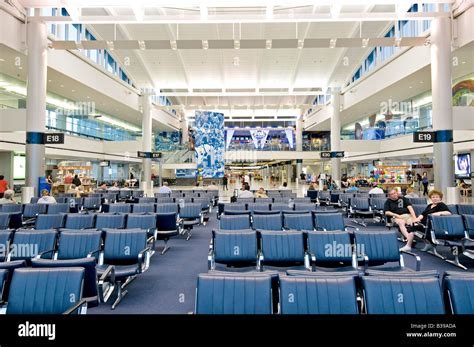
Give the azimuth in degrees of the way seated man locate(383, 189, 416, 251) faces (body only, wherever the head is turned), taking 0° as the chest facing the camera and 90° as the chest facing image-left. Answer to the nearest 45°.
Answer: approximately 0°

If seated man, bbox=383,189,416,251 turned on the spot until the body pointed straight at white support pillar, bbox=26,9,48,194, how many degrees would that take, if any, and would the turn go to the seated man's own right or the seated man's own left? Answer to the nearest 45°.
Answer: approximately 90° to the seated man's own right

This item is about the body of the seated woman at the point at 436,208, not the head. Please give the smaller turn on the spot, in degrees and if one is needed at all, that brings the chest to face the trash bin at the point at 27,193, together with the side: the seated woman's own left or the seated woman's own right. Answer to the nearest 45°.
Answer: approximately 45° to the seated woman's own right

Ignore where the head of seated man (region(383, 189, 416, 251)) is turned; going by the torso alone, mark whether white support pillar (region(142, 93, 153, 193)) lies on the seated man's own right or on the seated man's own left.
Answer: on the seated man's own right

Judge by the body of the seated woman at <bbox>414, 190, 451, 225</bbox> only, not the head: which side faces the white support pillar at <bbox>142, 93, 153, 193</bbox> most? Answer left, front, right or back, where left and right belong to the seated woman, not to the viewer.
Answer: right

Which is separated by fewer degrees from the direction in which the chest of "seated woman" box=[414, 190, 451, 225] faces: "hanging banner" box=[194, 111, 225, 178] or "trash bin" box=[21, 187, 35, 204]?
the trash bin

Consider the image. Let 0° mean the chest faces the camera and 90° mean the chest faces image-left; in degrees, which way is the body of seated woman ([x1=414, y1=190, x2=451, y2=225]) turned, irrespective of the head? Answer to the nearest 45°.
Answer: approximately 45°
